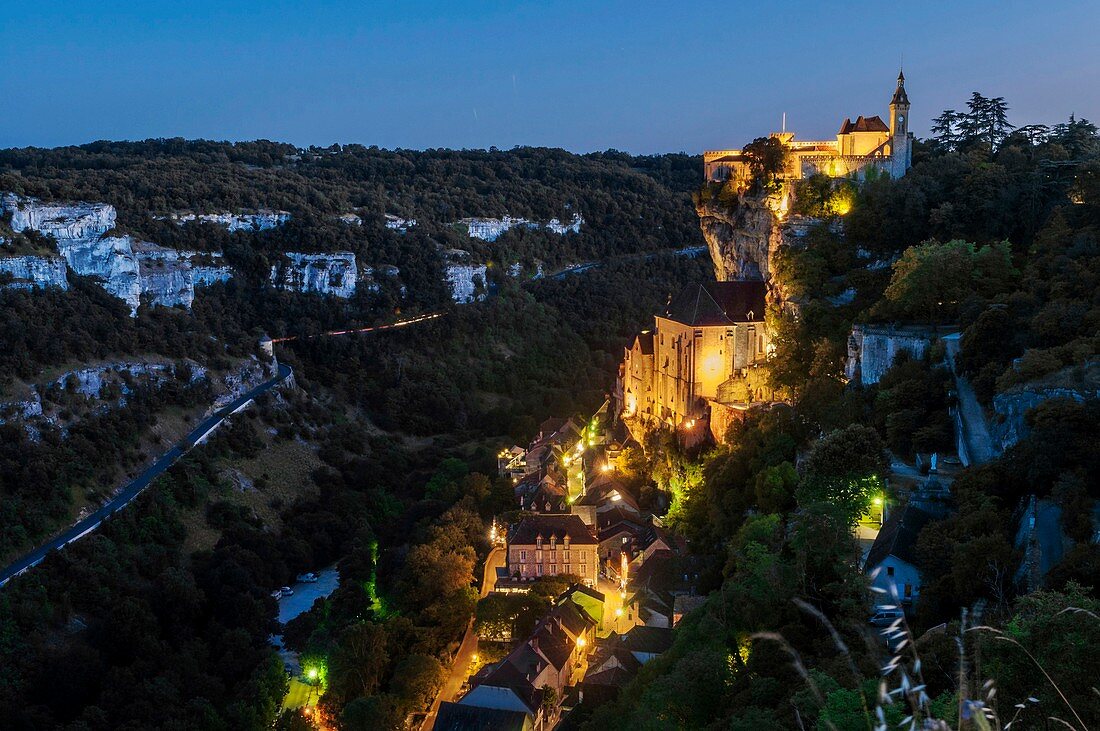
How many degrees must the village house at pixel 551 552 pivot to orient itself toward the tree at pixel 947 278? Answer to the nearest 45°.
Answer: approximately 90° to its left

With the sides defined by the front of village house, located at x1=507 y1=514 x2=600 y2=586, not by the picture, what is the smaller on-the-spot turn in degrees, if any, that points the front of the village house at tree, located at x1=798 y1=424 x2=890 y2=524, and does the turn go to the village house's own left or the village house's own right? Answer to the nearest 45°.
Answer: approximately 45° to the village house's own left

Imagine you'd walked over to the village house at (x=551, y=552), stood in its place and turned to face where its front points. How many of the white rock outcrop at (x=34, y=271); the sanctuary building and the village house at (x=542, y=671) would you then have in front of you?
1

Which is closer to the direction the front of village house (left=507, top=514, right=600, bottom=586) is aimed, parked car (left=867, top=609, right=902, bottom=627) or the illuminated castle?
the parked car

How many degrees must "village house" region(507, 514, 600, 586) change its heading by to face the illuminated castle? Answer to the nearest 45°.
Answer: approximately 135° to its left

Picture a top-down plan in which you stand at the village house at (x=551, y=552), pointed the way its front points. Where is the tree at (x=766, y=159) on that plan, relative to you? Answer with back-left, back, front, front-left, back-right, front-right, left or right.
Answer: back-left

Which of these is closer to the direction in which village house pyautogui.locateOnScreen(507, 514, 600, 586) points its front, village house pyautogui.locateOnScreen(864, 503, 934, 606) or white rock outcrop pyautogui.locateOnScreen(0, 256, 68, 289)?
the village house

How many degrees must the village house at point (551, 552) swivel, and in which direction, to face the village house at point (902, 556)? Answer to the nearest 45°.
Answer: approximately 45° to its left

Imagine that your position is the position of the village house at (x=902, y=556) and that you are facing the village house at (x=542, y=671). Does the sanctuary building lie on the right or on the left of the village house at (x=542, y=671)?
right

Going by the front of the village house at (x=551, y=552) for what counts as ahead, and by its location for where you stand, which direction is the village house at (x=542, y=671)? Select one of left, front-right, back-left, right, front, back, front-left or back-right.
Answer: front

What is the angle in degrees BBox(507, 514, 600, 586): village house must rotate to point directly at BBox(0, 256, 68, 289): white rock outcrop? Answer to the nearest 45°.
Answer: approximately 135° to its right

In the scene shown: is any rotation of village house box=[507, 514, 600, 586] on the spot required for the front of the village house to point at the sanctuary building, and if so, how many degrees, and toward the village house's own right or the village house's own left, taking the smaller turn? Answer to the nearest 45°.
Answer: approximately 135° to the village house's own left

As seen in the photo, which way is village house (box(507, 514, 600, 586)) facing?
toward the camera
